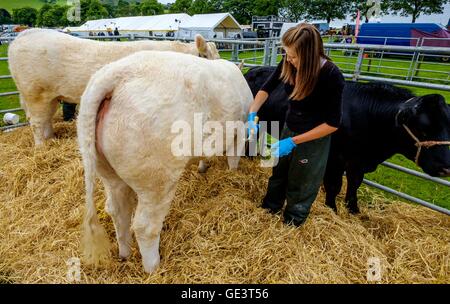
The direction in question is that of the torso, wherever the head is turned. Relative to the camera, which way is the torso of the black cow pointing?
to the viewer's right

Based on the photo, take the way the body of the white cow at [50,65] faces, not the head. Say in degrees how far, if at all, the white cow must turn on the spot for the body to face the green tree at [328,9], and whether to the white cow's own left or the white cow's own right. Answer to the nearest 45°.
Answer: approximately 45° to the white cow's own left

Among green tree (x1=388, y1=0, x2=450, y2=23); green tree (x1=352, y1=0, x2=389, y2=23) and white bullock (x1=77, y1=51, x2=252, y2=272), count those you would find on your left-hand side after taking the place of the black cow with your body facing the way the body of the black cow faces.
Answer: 2

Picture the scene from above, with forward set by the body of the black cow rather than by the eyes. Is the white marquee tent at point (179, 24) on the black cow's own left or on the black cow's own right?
on the black cow's own left

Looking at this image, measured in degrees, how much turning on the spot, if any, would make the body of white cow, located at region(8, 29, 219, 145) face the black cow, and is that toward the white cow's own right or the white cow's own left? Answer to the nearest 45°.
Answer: approximately 45° to the white cow's own right

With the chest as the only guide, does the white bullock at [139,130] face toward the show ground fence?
yes

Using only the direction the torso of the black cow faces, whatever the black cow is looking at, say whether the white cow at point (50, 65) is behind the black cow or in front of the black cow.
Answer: behind

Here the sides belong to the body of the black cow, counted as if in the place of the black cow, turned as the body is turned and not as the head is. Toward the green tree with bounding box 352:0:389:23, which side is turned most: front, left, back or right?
left

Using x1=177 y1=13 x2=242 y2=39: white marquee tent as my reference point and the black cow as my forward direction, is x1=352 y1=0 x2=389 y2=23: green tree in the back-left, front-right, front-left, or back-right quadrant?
back-left

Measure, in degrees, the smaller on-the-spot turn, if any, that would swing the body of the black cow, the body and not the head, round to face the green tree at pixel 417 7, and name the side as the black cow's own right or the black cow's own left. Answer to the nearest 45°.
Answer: approximately 90° to the black cow's own left

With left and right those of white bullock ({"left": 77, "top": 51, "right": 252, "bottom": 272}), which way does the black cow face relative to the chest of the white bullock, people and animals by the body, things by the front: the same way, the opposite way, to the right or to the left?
to the right

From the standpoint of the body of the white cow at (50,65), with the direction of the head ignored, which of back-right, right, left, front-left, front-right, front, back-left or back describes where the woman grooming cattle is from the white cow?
front-right

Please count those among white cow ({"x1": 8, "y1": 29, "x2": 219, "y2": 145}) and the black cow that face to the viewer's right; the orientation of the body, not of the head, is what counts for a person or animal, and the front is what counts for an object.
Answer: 2

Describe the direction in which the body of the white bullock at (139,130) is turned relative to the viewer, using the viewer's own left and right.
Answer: facing away from the viewer and to the right of the viewer

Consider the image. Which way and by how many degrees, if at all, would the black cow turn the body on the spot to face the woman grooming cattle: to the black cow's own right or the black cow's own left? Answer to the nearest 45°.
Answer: approximately 135° to the black cow's own right

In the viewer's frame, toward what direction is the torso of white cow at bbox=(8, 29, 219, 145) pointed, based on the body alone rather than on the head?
to the viewer's right

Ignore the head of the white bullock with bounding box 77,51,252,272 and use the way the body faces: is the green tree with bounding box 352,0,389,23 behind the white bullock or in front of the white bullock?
in front
